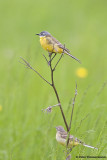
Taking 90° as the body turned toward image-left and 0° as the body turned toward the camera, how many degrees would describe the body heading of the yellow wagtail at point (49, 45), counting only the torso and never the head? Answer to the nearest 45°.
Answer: approximately 90°
